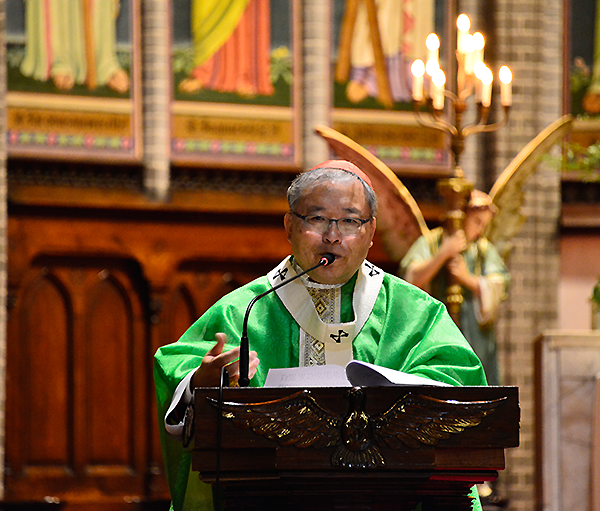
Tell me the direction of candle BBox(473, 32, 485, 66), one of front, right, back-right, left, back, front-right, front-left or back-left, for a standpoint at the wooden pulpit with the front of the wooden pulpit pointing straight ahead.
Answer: back

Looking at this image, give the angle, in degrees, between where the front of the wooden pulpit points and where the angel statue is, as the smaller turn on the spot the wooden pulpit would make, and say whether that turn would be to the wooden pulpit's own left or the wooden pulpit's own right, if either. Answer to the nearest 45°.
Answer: approximately 180°

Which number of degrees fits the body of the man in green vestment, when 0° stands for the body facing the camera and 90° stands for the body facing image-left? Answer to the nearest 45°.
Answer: approximately 0°

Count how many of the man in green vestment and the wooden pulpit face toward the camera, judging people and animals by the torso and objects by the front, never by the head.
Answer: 2

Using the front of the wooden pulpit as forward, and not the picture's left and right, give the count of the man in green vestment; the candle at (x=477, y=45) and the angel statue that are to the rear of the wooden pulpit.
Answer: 3

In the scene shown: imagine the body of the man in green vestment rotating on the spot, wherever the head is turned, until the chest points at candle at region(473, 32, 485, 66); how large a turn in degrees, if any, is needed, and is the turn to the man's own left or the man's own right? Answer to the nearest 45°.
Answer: approximately 180°

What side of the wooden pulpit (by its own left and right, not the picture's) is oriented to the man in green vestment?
back
